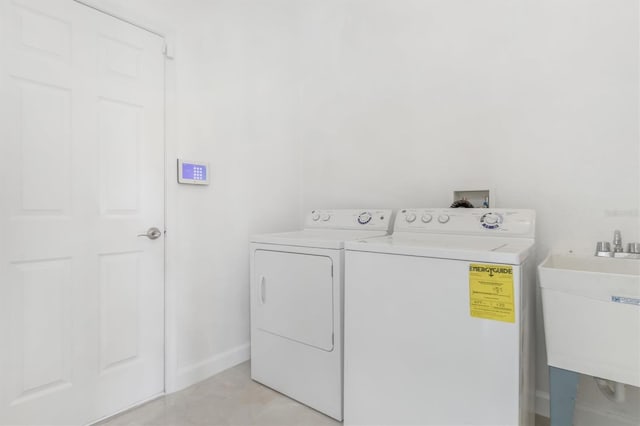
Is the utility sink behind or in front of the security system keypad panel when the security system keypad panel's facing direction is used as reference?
in front

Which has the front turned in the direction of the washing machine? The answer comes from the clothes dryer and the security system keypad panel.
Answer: the security system keypad panel

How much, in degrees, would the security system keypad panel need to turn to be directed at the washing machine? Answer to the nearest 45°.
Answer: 0° — it already faces it

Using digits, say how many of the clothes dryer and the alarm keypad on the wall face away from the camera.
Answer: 0

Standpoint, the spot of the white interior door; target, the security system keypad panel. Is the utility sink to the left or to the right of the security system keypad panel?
right

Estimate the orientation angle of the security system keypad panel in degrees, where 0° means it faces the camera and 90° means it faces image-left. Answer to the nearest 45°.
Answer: approximately 315°

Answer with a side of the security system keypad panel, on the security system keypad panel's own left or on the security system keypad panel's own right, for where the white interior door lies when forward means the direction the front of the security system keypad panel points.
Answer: on the security system keypad panel's own right

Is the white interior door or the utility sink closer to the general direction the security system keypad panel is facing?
the utility sink

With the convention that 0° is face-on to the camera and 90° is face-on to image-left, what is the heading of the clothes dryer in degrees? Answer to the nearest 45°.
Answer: approximately 45°

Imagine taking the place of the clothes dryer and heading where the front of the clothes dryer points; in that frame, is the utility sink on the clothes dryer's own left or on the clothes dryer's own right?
on the clothes dryer's own left

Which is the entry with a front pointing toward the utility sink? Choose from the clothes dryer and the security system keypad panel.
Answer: the security system keypad panel
